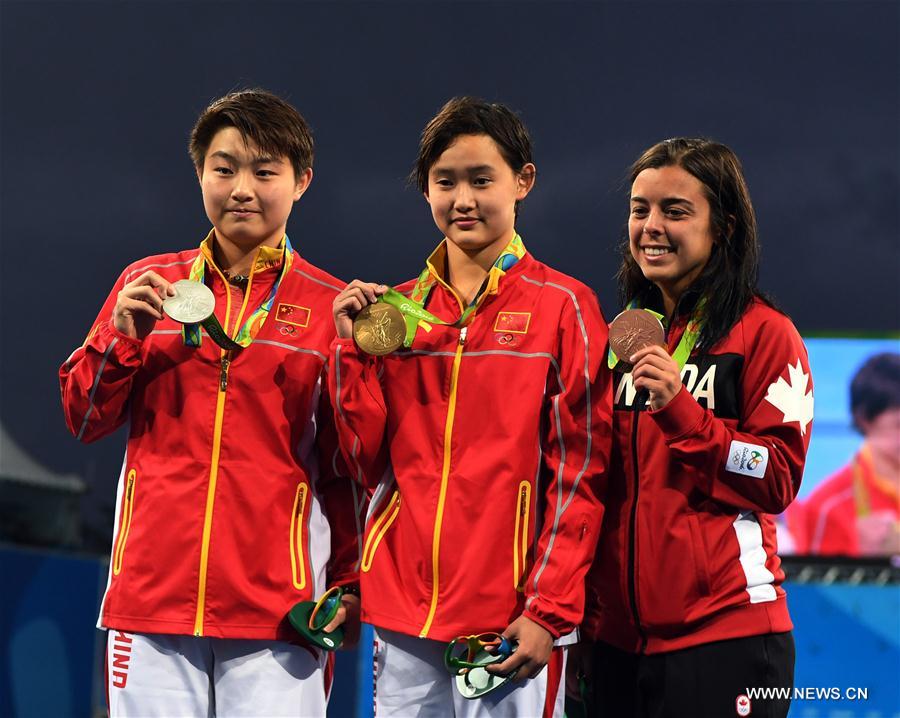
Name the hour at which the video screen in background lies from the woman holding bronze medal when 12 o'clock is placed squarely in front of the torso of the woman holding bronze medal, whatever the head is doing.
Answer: The video screen in background is roughly at 5 o'clock from the woman holding bronze medal.

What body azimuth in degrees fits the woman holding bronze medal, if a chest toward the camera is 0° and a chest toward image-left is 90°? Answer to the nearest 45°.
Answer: approximately 45°

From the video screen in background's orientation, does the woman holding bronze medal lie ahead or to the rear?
ahead

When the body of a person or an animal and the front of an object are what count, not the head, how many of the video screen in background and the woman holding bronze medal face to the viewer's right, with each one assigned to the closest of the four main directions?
0
